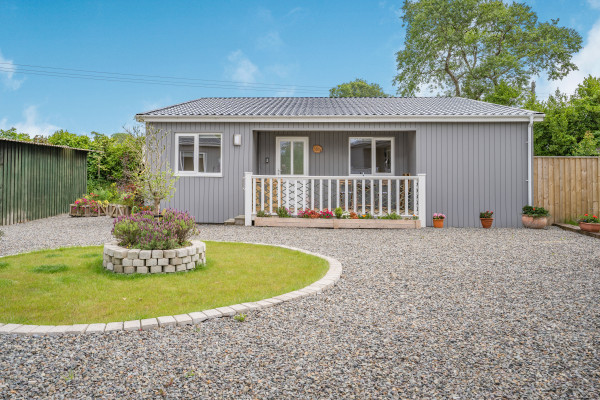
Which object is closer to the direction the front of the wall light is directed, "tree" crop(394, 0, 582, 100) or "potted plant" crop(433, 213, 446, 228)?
the potted plant

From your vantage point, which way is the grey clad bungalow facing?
toward the camera

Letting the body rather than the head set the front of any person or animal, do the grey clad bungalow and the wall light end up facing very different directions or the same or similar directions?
same or similar directions

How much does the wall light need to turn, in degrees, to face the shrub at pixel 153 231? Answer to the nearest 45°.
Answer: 0° — it already faces it

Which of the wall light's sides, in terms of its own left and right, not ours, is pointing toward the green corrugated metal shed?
right

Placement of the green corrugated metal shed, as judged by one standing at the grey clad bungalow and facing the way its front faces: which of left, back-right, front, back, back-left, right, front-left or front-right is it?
right

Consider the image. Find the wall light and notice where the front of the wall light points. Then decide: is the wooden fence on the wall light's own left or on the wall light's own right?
on the wall light's own left

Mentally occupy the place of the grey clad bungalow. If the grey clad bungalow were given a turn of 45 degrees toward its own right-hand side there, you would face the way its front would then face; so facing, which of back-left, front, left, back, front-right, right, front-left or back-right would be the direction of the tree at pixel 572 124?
back

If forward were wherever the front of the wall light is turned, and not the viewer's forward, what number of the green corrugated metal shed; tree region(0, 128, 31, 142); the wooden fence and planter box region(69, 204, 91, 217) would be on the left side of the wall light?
1

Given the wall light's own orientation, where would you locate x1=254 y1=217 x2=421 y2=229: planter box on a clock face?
The planter box is roughly at 10 o'clock from the wall light.

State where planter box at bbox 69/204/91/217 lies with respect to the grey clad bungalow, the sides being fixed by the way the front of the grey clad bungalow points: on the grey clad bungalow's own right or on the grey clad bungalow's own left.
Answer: on the grey clad bungalow's own right

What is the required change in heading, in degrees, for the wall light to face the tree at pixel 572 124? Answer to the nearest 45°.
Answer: approximately 90° to its left

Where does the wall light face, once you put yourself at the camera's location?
facing the viewer
